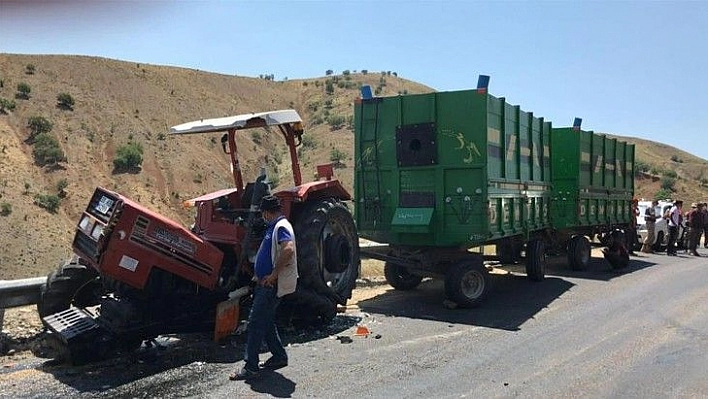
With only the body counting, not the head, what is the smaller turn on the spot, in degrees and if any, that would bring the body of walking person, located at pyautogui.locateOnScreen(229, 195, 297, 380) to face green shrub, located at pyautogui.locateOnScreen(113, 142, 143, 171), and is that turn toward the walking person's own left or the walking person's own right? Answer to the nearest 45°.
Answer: approximately 90° to the walking person's own right

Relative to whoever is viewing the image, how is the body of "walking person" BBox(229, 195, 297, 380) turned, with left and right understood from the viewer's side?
facing to the left of the viewer

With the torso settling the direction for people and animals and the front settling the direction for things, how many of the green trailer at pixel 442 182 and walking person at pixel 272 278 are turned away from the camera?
0

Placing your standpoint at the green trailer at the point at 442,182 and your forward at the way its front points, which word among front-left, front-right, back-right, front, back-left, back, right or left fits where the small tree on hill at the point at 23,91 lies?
right

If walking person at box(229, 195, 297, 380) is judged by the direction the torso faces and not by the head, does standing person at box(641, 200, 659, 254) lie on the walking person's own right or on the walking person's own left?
on the walking person's own right

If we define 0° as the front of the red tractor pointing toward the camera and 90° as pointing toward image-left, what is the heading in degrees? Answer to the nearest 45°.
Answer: approximately 45°

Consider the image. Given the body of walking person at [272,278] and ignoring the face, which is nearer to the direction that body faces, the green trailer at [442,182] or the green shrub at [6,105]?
the green shrub

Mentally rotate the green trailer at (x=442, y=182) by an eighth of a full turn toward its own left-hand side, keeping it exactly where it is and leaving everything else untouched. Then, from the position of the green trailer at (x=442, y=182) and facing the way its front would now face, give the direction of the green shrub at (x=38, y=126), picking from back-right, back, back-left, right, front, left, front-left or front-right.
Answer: back-right

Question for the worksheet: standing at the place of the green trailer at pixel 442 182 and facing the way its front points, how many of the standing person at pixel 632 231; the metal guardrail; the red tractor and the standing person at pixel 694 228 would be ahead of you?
2

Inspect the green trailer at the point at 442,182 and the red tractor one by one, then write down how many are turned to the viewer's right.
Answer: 0

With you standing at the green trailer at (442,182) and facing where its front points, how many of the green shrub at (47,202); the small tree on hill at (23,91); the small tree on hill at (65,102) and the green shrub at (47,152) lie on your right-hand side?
4

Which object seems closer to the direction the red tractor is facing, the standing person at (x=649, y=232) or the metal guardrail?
the metal guardrail

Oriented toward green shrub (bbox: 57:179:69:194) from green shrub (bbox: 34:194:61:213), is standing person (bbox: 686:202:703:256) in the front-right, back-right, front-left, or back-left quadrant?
back-right

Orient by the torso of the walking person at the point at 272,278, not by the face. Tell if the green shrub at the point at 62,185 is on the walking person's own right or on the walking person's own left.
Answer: on the walking person's own right

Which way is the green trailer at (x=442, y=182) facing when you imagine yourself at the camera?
facing the viewer and to the left of the viewer
